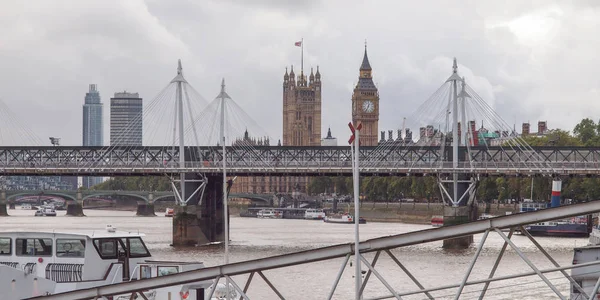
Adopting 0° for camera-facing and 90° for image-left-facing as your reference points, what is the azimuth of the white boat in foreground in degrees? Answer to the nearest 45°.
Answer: approximately 270°
